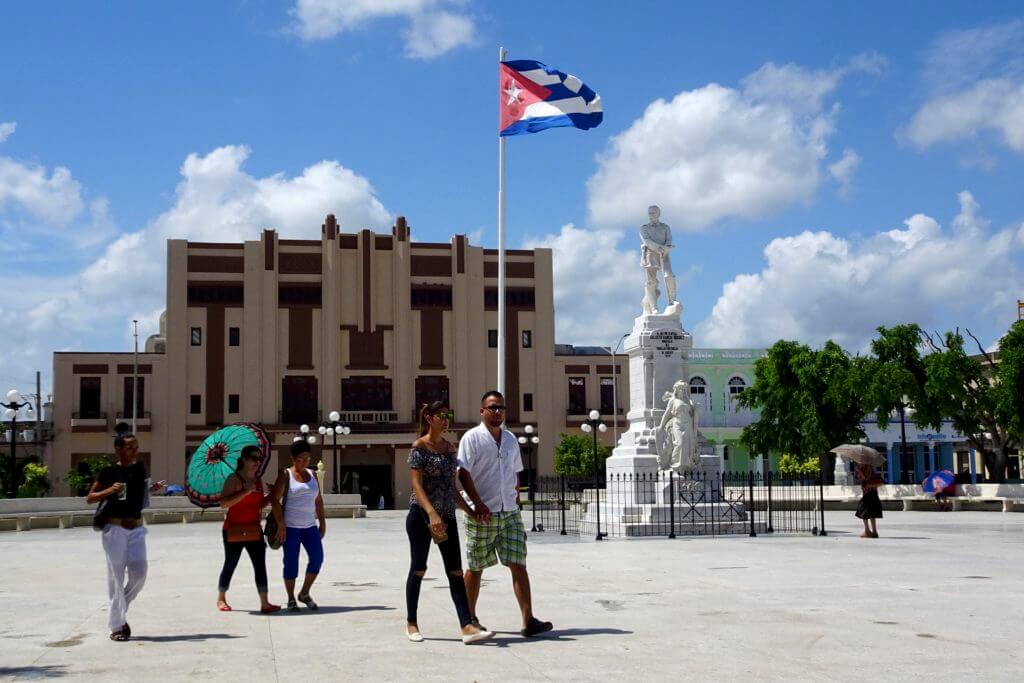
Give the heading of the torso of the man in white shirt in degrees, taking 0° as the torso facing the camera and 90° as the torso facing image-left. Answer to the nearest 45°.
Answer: approximately 315°

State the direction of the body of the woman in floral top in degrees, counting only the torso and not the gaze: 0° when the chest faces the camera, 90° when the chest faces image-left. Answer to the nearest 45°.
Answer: approximately 315°

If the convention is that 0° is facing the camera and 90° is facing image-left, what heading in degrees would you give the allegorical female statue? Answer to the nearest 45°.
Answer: approximately 0°

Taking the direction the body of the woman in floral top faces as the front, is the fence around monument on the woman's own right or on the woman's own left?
on the woman's own left

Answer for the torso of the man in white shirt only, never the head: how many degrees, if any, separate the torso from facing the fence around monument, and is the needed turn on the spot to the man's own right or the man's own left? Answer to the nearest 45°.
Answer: approximately 135° to the man's own left
